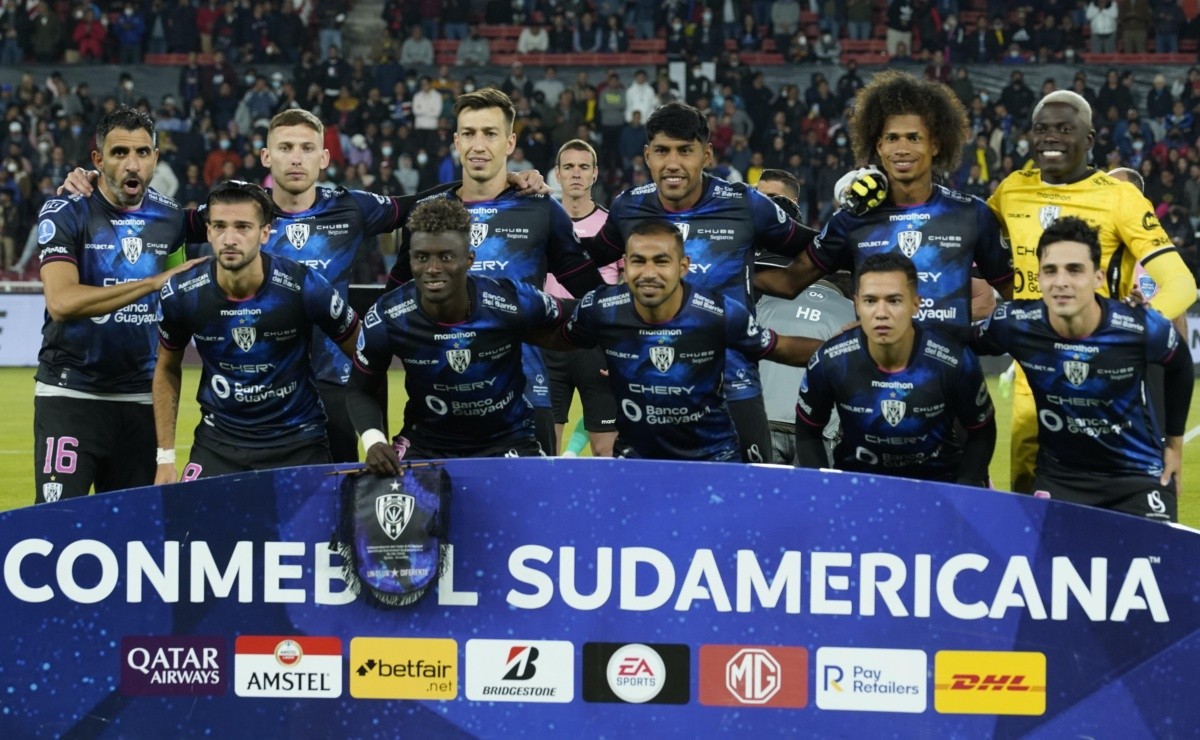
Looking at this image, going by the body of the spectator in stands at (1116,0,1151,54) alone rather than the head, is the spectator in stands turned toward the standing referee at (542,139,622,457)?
yes

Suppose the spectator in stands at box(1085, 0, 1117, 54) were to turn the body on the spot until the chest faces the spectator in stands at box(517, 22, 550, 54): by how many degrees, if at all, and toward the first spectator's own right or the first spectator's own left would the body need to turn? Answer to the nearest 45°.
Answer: approximately 90° to the first spectator's own right

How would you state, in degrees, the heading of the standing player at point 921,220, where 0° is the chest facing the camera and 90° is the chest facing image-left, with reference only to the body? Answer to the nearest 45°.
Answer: approximately 0°

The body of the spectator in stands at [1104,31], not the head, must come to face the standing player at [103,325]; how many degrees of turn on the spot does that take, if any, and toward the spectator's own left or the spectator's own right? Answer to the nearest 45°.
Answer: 0° — they already face them

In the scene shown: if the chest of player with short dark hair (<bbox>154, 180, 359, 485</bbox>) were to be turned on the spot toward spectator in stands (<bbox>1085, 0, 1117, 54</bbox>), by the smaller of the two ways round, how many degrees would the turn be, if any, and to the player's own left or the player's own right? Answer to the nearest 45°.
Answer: approximately 135° to the player's own left

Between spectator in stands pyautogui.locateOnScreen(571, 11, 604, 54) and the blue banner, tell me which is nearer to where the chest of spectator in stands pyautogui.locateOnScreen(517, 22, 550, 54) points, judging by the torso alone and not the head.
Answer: the blue banner

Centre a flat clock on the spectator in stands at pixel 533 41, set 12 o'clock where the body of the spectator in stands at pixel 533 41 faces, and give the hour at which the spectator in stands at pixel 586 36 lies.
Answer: the spectator in stands at pixel 586 36 is roughly at 9 o'clock from the spectator in stands at pixel 533 41.

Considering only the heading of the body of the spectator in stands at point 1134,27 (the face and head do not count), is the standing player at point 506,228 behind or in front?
in front

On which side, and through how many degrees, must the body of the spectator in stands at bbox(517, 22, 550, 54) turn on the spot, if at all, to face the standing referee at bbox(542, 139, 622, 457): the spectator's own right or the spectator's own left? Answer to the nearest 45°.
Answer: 0° — they already face them

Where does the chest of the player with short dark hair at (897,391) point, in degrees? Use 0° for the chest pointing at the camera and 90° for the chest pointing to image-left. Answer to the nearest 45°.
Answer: approximately 0°
